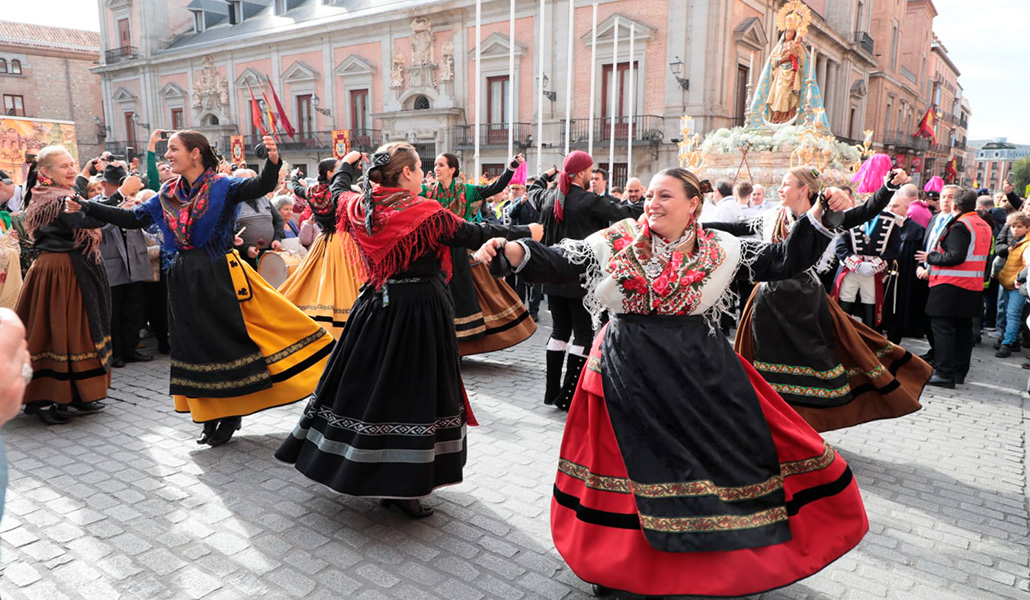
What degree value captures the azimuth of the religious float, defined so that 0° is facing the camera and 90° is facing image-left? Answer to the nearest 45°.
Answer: approximately 45°

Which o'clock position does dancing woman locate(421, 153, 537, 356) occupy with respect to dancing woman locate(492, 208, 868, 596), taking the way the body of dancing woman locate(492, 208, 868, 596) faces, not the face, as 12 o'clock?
dancing woman locate(421, 153, 537, 356) is roughly at 5 o'clock from dancing woman locate(492, 208, 868, 596).

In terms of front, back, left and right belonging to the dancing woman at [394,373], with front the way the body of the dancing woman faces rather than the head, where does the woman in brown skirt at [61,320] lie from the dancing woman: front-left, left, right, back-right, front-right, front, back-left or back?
left

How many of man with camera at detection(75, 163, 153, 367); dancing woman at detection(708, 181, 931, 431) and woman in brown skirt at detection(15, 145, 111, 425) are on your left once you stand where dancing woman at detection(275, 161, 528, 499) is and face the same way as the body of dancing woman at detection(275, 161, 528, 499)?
2

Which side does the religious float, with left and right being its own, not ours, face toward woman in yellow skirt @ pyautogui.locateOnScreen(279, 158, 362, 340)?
front

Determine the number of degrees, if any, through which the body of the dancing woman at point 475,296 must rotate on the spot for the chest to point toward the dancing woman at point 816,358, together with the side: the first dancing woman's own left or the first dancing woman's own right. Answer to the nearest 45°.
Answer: approximately 90° to the first dancing woman's own left

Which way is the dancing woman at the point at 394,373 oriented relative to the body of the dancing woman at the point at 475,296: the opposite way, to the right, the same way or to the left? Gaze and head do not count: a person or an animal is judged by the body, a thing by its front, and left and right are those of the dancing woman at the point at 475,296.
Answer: the opposite way

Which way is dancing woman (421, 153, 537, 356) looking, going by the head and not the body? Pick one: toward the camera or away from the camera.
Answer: toward the camera

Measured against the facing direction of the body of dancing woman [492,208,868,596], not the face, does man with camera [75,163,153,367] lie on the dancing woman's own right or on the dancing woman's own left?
on the dancing woman's own right

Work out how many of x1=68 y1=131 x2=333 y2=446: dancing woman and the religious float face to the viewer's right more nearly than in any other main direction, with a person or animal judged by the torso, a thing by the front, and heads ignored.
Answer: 0

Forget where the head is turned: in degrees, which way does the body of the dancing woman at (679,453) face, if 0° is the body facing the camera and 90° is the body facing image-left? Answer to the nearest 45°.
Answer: approximately 0°

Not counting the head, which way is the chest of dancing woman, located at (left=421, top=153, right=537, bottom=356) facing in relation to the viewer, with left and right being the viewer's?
facing the viewer and to the left of the viewer

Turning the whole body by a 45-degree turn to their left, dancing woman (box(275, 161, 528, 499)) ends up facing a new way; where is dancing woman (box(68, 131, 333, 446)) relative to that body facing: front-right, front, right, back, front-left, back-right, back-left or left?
front-left

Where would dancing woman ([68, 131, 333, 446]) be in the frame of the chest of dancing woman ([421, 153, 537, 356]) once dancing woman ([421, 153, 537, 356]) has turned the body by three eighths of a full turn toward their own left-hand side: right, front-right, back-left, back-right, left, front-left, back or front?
back-right
